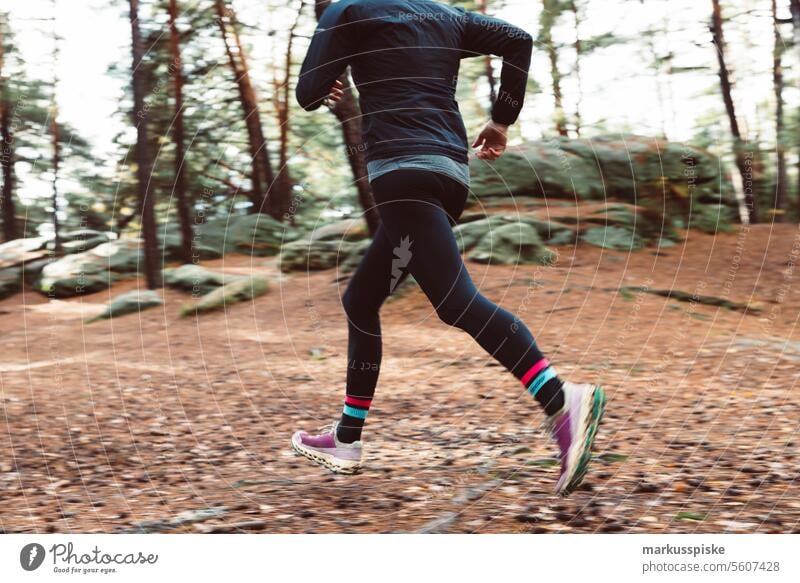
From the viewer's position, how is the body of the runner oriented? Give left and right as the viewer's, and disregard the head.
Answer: facing away from the viewer and to the left of the viewer

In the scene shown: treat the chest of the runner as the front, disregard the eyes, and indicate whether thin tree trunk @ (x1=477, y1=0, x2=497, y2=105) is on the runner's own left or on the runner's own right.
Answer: on the runner's own right

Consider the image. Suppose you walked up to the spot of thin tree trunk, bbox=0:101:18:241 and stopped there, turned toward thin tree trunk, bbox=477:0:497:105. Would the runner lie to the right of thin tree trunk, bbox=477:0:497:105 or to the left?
right

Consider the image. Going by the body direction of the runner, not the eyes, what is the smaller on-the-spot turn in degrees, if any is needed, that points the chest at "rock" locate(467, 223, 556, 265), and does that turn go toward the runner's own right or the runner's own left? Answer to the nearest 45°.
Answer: approximately 45° to the runner's own right
